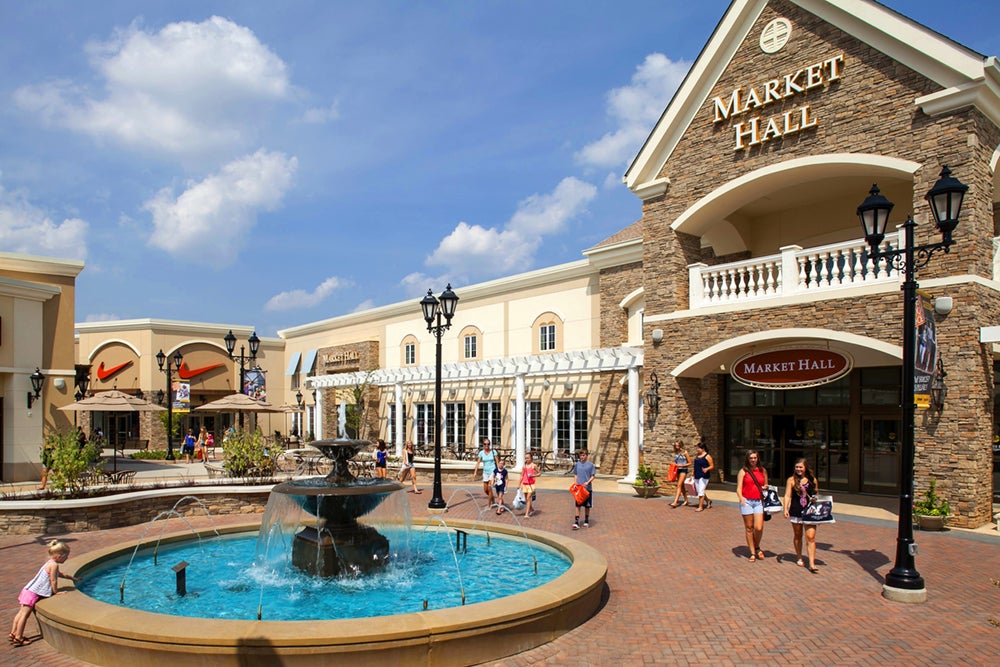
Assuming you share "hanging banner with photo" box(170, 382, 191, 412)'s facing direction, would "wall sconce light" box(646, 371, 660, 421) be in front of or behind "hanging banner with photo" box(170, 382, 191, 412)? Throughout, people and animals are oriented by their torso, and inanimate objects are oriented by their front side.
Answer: in front

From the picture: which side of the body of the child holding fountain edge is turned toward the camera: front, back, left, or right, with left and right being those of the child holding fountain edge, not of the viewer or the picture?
right

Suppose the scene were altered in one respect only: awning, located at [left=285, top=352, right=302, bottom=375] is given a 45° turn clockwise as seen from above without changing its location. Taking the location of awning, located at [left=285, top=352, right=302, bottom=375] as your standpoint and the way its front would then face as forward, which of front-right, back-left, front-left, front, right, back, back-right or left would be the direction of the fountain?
left

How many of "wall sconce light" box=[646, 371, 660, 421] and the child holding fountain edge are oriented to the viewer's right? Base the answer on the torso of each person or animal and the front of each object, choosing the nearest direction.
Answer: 1

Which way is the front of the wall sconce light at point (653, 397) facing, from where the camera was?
facing the viewer and to the left of the viewer

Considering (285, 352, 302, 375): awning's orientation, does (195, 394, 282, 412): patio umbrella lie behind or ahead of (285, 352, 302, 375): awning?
ahead

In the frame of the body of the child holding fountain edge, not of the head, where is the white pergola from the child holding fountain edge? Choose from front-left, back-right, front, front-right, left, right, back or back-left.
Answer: front-left

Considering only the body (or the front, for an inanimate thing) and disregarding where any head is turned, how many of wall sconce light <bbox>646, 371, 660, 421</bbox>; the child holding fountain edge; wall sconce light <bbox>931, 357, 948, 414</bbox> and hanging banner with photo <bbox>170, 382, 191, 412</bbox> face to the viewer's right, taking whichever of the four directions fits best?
1

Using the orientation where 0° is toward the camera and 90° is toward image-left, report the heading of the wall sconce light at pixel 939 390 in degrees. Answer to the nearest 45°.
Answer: approximately 45°

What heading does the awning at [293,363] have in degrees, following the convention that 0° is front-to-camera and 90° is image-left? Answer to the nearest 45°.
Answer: approximately 45°

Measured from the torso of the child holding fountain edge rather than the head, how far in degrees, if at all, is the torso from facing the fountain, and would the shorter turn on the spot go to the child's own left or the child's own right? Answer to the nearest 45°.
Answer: approximately 45° to the child's own right

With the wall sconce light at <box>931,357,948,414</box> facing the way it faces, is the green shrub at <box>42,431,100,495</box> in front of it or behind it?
in front
